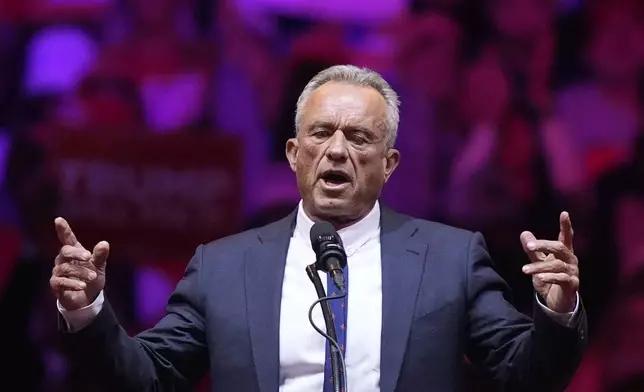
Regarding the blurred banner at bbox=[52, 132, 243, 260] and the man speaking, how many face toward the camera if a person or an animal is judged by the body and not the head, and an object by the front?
2

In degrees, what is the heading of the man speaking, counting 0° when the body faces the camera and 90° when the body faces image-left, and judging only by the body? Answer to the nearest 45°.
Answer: approximately 0°

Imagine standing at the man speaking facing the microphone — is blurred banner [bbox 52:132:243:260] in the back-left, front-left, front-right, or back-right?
back-right

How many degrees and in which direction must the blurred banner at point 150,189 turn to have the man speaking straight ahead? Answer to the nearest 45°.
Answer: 0° — it already faces them

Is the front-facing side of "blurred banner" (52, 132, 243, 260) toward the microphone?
yes
